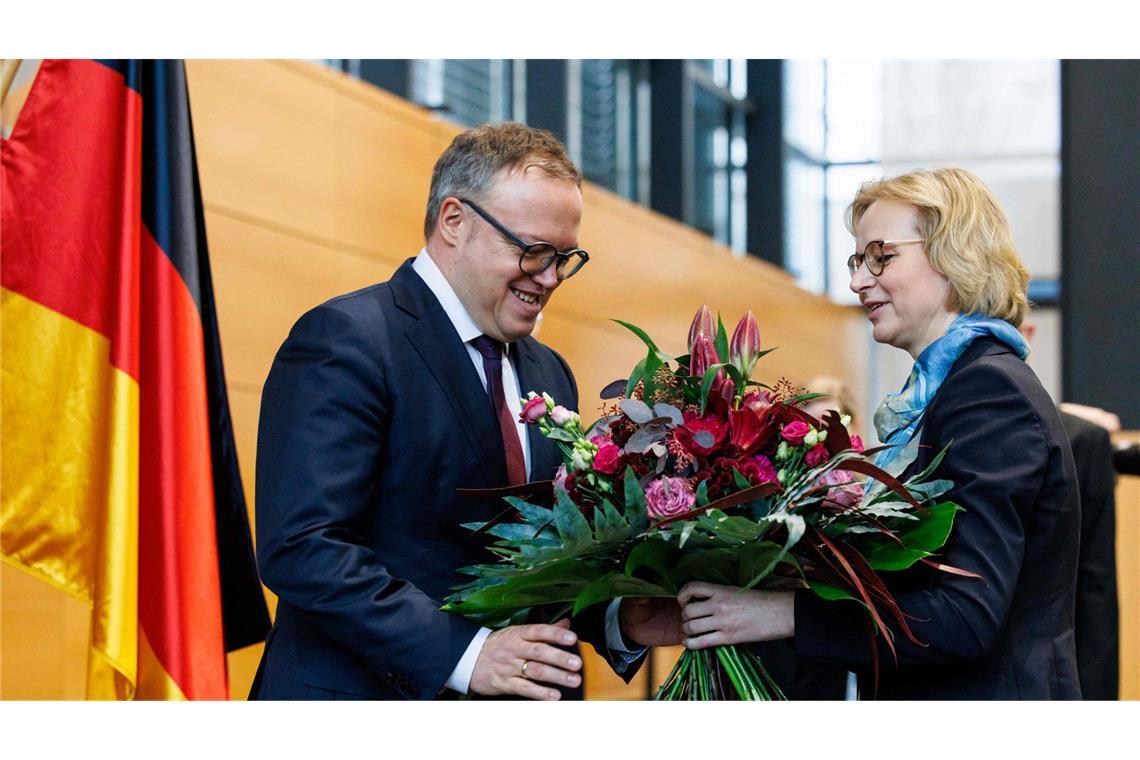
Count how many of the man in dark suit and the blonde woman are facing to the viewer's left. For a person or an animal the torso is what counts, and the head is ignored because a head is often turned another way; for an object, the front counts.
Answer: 1

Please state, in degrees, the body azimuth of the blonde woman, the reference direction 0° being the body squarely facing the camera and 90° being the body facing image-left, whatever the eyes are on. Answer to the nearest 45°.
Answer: approximately 90°

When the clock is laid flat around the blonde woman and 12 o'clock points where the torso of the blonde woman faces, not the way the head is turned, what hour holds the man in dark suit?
The man in dark suit is roughly at 12 o'clock from the blonde woman.

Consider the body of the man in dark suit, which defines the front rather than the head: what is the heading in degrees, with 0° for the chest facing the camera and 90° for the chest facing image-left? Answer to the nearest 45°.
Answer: approximately 315°

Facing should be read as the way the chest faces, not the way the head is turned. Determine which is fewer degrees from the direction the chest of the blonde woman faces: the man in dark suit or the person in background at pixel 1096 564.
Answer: the man in dark suit

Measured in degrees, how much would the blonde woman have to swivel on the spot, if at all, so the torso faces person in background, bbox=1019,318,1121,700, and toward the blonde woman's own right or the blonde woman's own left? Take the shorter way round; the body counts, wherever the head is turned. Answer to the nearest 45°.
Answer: approximately 90° to the blonde woman's own right

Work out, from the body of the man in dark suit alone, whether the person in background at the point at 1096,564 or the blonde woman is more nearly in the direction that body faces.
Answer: the blonde woman

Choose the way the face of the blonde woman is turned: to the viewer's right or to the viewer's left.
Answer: to the viewer's left

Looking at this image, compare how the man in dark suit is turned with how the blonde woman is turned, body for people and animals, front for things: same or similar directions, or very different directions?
very different directions

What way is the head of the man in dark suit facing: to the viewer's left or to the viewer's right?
to the viewer's right

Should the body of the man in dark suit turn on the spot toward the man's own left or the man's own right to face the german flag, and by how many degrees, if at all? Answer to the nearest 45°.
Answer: approximately 180°

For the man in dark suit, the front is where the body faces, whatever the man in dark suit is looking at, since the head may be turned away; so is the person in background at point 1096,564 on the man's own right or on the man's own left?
on the man's own left
